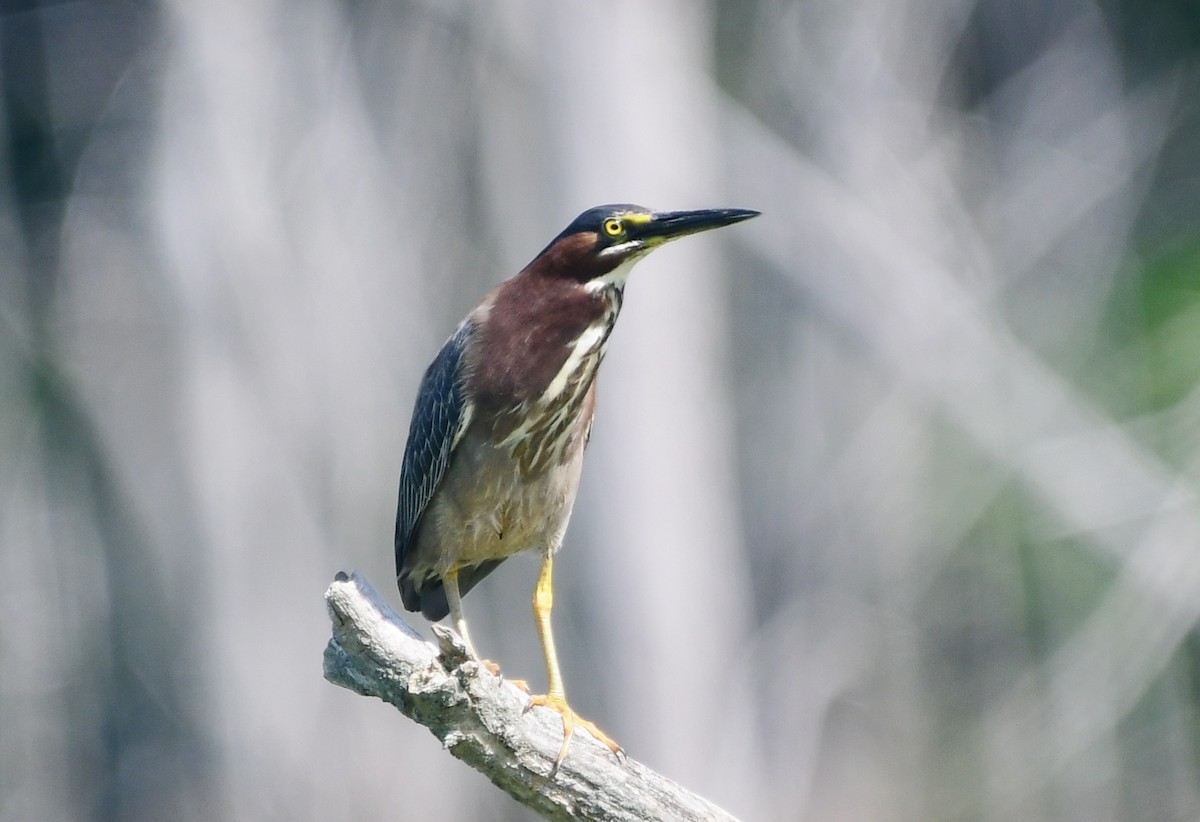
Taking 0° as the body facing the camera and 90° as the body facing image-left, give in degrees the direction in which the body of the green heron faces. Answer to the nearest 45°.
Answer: approximately 315°
